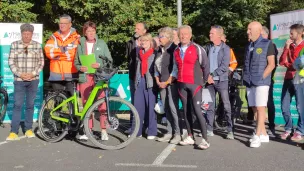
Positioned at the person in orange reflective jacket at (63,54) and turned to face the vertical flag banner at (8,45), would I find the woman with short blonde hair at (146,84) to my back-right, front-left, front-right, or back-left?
back-right

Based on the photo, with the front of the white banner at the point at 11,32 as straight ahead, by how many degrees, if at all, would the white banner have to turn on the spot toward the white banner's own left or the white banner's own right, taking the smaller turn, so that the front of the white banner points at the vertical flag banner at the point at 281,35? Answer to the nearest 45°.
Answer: approximately 45° to the white banner's own left

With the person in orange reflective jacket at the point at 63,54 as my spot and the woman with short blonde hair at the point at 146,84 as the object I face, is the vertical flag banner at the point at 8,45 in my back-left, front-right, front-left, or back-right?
back-left

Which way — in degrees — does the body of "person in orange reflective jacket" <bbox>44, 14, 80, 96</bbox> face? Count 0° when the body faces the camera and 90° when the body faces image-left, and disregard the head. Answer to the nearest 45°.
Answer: approximately 0°

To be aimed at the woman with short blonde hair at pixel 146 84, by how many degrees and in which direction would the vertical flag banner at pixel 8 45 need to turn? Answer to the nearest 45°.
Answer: approximately 45° to its left

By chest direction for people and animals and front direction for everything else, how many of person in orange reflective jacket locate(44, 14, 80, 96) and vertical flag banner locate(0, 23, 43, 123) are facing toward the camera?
2

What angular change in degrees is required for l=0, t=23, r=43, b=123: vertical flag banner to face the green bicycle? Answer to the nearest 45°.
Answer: approximately 45° to its left

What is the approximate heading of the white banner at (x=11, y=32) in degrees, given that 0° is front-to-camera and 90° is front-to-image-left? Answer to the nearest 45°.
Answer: approximately 0°

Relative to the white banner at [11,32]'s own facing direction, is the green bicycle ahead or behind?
ahead

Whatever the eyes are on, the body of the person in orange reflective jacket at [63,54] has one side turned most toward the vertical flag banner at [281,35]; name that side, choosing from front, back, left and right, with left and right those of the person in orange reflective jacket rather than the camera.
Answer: left

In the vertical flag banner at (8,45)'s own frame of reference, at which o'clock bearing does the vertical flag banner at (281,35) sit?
the vertical flag banner at (281,35) is roughly at 10 o'clock from the vertical flag banner at (8,45).
